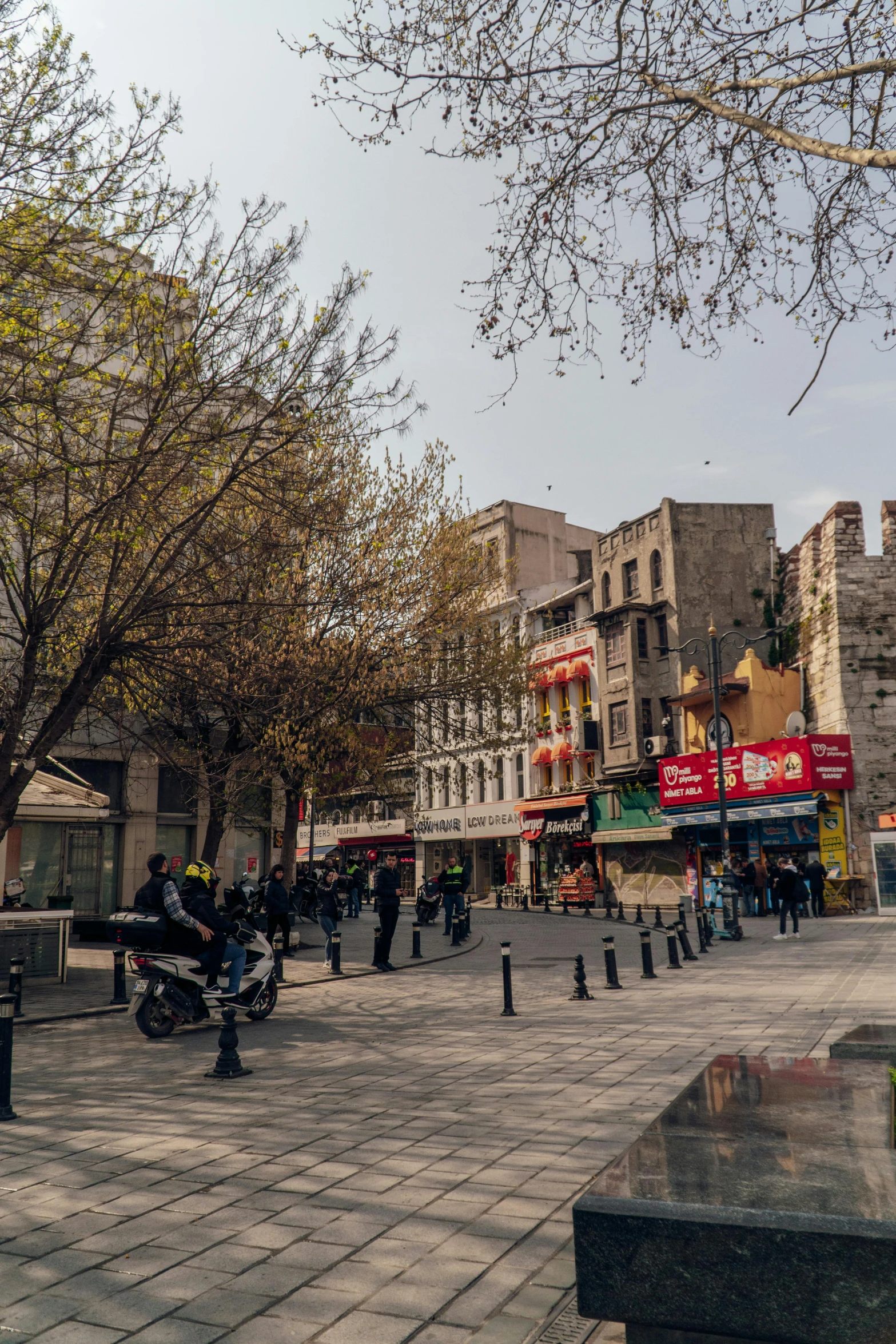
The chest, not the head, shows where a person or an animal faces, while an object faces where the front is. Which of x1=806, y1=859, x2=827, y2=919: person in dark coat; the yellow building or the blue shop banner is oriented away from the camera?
the person in dark coat

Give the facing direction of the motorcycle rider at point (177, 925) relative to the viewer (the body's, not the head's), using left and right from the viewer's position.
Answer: facing away from the viewer and to the right of the viewer

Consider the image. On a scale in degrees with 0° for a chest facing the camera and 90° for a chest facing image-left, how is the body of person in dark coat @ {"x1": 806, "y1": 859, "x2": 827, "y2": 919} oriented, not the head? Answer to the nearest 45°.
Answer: approximately 180°

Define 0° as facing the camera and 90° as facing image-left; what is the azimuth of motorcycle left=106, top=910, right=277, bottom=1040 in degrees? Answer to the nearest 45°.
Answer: approximately 225°

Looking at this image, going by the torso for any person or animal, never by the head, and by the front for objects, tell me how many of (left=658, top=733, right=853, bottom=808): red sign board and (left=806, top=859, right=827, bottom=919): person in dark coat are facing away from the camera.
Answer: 1

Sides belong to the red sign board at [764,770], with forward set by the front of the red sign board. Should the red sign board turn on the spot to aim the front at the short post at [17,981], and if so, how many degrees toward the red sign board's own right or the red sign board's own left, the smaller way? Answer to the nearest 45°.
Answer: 0° — it already faces it

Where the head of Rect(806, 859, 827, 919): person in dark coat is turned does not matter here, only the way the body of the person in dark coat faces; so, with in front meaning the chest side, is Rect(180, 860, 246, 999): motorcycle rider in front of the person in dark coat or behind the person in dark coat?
behind
